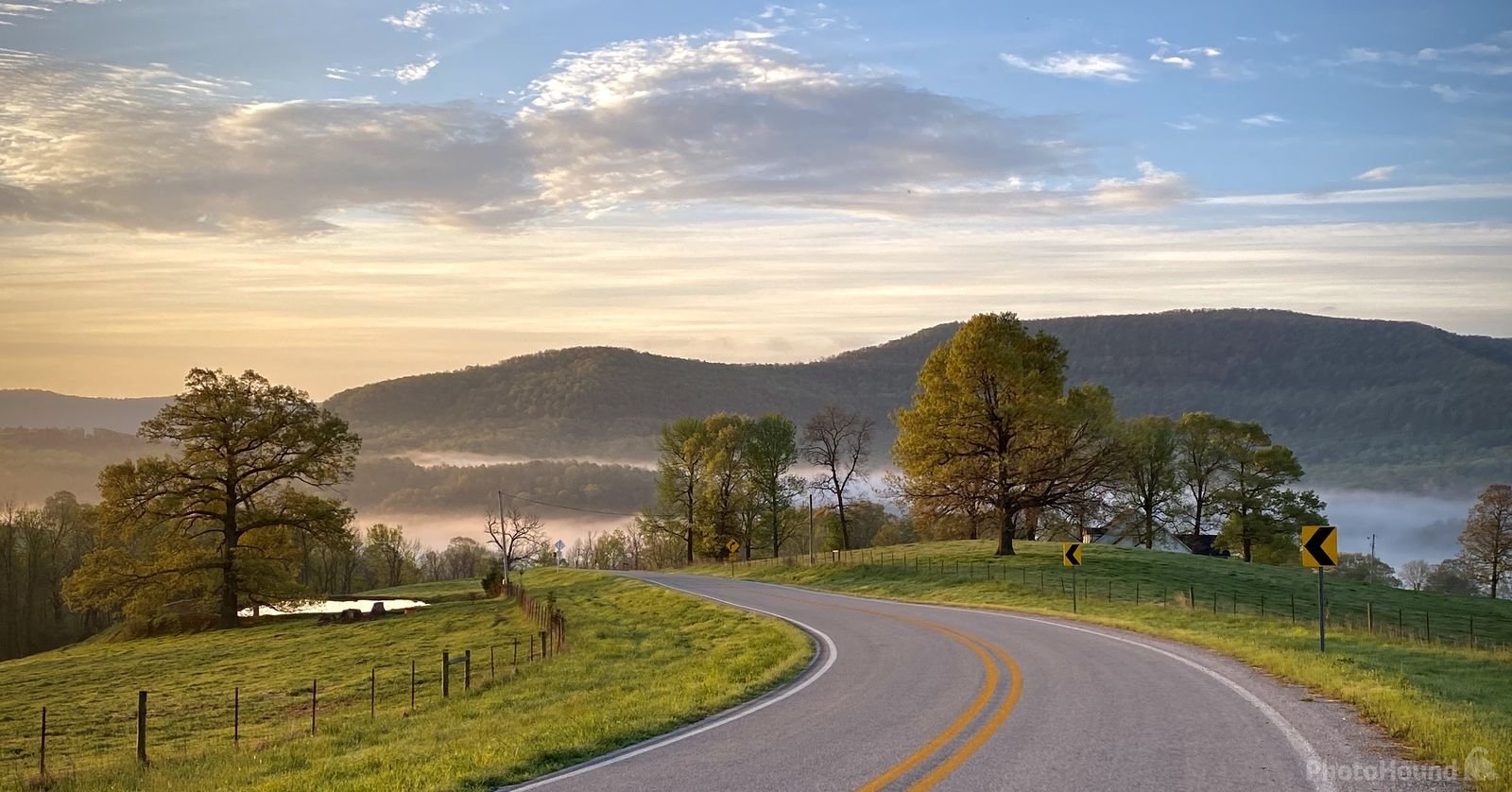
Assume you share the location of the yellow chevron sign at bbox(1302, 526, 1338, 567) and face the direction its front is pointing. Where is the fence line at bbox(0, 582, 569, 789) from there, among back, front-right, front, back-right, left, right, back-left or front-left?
right

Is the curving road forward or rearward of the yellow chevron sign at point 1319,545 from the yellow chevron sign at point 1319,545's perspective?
forward

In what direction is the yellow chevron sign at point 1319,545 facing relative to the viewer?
toward the camera
